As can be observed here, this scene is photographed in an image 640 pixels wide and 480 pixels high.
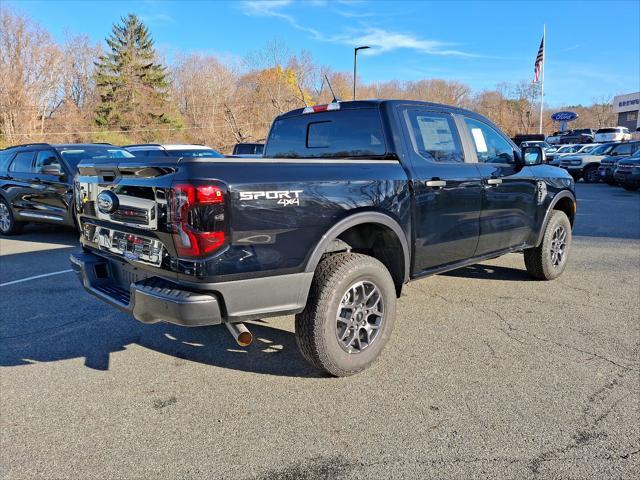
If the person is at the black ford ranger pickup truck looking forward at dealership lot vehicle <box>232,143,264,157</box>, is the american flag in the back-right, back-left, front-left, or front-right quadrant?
front-right

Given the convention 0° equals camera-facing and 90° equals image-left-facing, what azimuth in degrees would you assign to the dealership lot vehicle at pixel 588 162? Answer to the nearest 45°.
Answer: approximately 45°

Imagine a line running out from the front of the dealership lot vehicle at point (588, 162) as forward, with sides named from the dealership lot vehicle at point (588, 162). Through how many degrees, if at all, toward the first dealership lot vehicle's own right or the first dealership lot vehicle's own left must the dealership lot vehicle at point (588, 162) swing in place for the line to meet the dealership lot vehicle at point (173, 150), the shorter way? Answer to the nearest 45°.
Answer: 0° — it already faces it

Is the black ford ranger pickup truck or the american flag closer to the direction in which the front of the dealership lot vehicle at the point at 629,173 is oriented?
the black ford ranger pickup truck

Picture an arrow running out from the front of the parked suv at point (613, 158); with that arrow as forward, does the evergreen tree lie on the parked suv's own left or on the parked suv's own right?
on the parked suv's own right

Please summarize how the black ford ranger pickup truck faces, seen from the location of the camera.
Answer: facing away from the viewer and to the right of the viewer

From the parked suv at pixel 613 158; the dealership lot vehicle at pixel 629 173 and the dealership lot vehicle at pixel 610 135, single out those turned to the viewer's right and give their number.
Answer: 0
